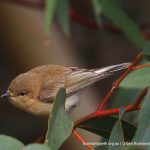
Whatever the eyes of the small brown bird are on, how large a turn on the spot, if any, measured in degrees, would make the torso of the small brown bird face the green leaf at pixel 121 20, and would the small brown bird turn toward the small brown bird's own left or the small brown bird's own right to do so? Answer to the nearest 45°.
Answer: approximately 135° to the small brown bird's own right

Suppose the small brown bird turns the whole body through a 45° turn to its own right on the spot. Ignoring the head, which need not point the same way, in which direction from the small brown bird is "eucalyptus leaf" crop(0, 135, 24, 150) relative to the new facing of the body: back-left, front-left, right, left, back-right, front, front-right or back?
back-left

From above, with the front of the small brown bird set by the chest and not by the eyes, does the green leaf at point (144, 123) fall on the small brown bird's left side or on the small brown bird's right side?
on the small brown bird's left side

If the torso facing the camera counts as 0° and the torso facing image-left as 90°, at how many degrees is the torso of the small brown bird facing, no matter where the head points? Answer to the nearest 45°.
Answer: approximately 90°

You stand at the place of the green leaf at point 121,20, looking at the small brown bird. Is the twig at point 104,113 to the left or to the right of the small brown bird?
left

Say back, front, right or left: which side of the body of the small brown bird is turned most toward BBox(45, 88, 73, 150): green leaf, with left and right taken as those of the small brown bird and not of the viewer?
left
